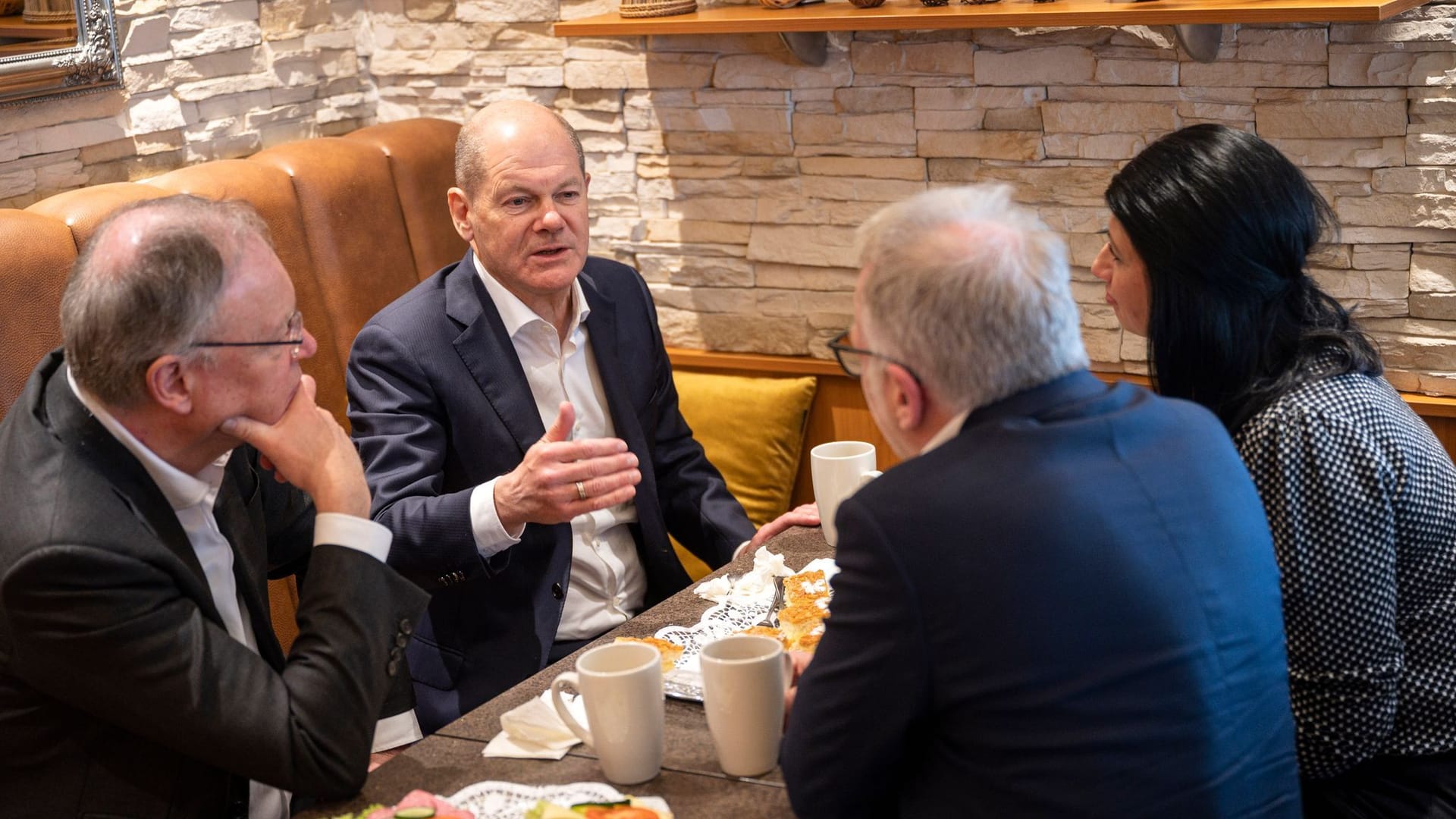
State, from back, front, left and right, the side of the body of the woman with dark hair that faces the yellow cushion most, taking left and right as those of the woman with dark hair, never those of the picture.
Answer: front

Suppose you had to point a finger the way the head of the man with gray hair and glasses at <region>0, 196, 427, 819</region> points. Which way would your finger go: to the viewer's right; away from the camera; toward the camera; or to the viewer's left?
to the viewer's right

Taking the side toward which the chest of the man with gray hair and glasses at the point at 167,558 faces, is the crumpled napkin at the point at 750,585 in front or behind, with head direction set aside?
in front

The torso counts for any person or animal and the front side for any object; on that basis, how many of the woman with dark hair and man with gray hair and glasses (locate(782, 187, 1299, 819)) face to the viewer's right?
0

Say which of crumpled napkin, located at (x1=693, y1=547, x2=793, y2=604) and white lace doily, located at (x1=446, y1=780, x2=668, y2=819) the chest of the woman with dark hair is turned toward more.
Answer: the crumpled napkin

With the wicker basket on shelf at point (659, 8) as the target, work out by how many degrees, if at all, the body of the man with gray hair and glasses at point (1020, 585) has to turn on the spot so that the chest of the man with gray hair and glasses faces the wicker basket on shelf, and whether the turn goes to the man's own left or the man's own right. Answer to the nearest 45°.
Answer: approximately 45° to the man's own right

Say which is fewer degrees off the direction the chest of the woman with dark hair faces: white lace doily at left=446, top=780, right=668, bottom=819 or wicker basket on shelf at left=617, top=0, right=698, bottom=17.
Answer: the wicker basket on shelf

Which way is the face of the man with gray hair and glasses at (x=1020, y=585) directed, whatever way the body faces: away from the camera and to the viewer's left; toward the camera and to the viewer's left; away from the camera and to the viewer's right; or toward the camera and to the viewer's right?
away from the camera and to the viewer's left

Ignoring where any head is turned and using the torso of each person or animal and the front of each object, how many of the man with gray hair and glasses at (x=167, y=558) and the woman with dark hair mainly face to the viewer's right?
1

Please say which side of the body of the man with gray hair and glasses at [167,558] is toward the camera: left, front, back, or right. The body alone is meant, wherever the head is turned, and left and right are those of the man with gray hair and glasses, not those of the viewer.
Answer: right

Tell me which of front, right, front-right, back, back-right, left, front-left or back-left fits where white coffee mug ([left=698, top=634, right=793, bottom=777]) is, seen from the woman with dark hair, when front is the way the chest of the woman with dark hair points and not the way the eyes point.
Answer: left

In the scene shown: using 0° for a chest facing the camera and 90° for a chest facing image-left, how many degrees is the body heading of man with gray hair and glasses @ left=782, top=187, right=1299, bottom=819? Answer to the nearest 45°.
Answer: approximately 135°

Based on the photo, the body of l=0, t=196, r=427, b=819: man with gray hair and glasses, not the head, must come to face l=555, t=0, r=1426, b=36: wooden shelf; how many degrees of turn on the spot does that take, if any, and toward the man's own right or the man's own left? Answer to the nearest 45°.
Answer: approximately 45° to the man's own left

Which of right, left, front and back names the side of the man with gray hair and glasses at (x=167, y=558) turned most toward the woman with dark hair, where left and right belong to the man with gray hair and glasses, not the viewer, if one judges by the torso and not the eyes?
front

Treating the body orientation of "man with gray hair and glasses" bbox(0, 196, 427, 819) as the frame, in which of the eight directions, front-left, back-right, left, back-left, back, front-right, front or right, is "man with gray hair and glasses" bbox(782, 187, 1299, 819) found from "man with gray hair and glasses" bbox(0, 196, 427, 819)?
front-right

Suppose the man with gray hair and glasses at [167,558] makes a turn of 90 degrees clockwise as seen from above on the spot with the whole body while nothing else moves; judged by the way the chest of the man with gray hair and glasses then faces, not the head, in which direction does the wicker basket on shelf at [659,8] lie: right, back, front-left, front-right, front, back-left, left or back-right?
back-left
